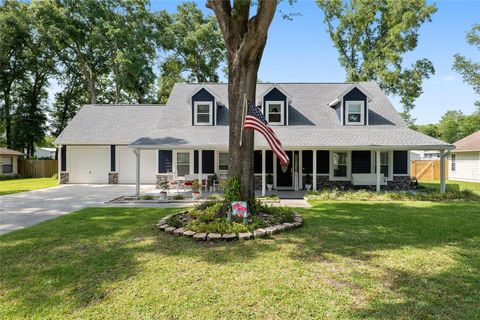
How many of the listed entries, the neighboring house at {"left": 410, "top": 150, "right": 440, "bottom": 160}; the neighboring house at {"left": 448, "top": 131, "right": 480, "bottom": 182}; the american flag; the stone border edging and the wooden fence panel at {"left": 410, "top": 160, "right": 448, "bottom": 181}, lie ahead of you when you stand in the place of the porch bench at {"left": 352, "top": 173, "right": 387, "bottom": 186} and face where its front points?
2

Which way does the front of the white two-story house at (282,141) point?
toward the camera

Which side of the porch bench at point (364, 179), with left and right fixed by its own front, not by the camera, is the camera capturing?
front

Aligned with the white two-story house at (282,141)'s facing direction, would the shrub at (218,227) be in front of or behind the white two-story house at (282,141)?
in front

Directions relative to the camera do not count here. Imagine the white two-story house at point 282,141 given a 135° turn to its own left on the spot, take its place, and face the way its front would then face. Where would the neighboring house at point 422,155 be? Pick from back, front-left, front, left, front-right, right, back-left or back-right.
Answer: front

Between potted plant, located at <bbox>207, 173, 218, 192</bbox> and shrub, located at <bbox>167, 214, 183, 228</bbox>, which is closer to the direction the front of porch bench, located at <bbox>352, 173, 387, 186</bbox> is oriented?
the shrub

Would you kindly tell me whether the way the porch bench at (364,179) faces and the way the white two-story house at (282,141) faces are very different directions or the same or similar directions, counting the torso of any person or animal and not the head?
same or similar directions

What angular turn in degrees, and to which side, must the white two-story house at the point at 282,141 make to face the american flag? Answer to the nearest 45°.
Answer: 0° — it already faces it

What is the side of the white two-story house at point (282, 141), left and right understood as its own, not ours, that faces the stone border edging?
front

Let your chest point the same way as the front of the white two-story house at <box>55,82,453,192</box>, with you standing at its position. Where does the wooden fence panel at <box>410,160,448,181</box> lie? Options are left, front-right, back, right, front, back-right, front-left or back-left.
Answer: back-left

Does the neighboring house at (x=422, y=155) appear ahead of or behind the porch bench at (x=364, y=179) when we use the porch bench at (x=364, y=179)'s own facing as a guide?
behind

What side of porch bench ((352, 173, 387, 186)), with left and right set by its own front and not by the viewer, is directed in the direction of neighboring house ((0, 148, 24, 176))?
right

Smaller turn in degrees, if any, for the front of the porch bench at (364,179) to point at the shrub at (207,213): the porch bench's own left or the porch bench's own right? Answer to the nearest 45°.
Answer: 0° — it already faces it

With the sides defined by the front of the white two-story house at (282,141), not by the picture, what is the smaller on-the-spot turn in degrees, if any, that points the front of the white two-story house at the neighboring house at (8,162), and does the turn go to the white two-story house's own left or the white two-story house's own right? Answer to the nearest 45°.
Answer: approximately 90° to the white two-story house's own right

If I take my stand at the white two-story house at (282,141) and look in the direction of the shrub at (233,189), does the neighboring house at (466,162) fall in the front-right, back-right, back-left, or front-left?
back-left
